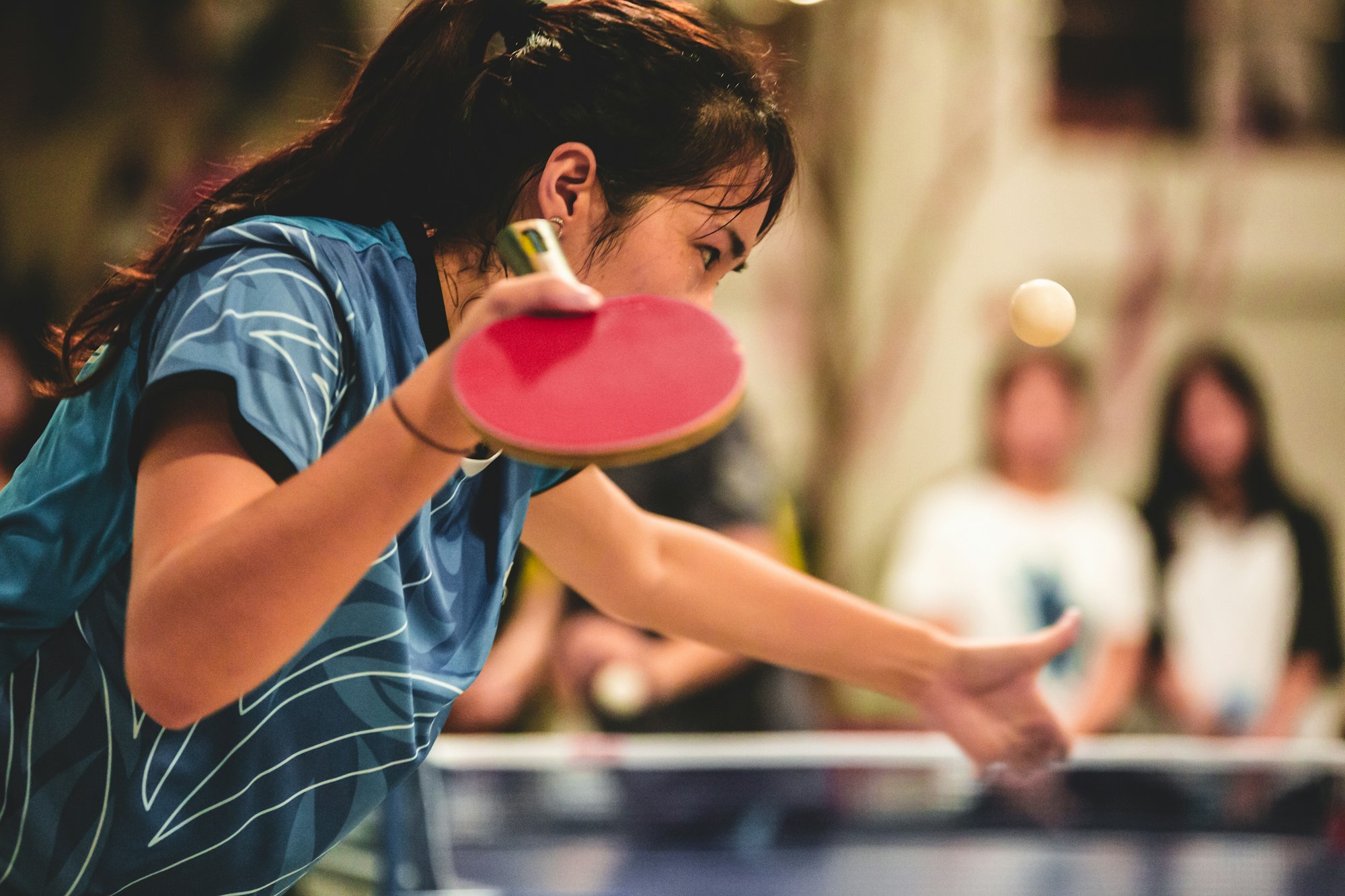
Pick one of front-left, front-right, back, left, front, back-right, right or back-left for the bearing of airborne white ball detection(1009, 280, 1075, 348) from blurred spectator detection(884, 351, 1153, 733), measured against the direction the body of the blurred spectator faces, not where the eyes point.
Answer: front

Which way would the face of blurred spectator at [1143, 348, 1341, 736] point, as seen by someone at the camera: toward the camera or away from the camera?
toward the camera

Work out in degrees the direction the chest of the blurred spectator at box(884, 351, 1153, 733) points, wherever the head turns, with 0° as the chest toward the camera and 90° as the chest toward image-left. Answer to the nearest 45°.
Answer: approximately 0°

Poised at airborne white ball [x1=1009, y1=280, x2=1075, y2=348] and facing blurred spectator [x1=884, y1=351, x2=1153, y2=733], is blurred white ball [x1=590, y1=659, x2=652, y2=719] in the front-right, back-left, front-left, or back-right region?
front-left

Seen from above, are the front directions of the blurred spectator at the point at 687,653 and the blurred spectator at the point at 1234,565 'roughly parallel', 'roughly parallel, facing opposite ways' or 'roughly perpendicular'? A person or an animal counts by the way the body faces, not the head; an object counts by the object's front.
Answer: roughly parallel

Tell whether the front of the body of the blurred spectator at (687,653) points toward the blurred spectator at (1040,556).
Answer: no

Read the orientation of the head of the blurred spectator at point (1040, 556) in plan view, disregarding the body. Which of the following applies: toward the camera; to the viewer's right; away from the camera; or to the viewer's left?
toward the camera

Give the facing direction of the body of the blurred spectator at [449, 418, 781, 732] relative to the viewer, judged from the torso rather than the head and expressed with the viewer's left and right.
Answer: facing the viewer and to the left of the viewer

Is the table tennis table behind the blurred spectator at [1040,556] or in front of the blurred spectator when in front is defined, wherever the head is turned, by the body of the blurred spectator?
in front

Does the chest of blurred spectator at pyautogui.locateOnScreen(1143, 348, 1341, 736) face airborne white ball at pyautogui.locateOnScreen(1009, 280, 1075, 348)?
yes

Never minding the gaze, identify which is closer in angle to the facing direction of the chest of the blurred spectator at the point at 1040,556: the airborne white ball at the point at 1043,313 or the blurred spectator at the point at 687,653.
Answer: the airborne white ball

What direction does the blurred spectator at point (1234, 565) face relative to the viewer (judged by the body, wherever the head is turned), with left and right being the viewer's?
facing the viewer

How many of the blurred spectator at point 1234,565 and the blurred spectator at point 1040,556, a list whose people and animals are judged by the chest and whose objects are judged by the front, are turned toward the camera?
2

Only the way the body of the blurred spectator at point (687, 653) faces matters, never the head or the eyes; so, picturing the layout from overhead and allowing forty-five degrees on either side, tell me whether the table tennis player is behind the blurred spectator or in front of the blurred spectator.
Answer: in front
